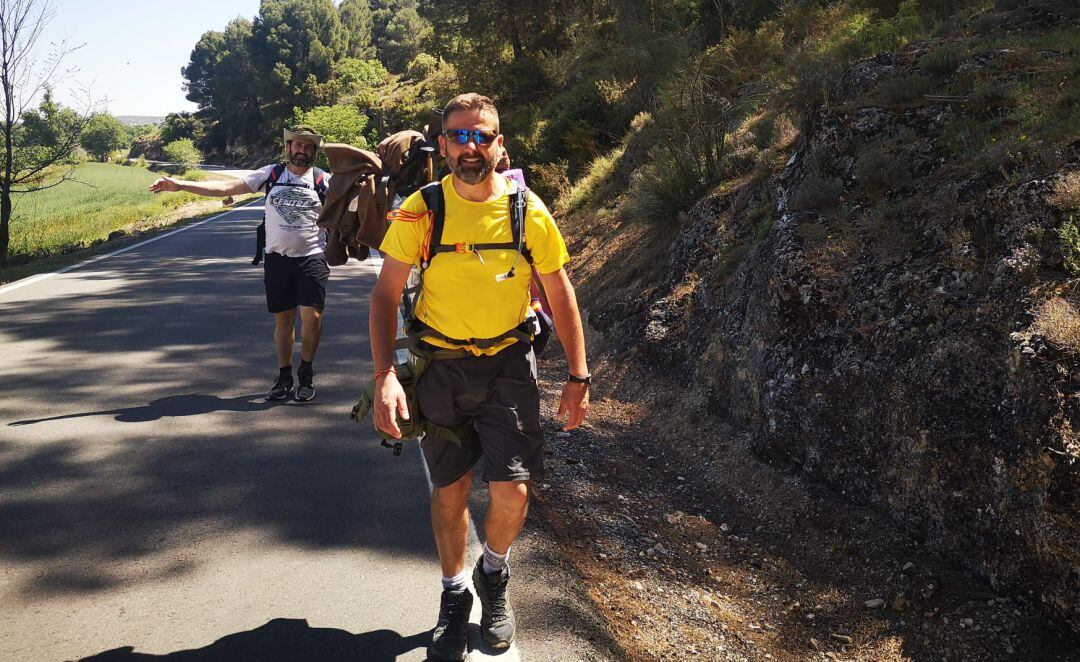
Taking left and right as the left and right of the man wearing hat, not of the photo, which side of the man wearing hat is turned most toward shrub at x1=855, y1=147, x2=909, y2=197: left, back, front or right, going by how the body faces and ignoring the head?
left

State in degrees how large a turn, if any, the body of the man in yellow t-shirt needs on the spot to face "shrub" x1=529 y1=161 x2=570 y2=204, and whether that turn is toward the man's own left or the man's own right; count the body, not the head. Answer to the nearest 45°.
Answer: approximately 180°

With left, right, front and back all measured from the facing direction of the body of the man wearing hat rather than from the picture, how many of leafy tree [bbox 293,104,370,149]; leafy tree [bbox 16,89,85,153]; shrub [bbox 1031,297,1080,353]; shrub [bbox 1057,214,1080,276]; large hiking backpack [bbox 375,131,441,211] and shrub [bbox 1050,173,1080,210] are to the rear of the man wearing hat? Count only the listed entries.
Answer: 2

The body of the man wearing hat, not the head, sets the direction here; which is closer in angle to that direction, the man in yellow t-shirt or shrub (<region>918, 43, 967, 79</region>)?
the man in yellow t-shirt

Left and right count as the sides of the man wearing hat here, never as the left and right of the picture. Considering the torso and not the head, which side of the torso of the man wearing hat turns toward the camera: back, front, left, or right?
front

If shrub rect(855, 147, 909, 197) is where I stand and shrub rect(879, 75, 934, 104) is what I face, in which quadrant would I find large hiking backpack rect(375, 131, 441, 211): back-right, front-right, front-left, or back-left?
back-left

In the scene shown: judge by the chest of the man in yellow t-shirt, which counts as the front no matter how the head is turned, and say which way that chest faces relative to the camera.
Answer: toward the camera

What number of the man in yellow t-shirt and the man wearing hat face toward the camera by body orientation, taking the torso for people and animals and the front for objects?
2

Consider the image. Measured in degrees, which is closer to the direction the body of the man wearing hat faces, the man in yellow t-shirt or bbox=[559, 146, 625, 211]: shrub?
the man in yellow t-shirt

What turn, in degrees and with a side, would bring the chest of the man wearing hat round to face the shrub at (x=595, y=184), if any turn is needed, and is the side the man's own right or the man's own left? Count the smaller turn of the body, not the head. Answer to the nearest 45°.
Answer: approximately 135° to the man's own left
